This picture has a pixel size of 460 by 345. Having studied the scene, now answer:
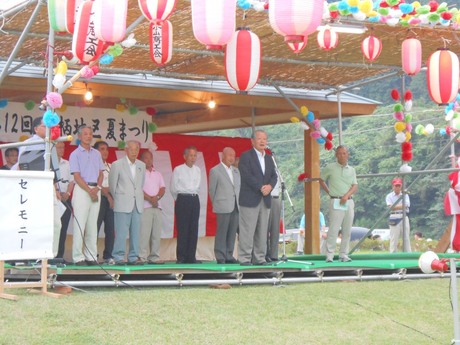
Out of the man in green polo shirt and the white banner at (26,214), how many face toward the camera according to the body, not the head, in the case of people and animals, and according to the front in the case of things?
2

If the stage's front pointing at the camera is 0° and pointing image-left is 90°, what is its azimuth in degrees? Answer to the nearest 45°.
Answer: approximately 315°

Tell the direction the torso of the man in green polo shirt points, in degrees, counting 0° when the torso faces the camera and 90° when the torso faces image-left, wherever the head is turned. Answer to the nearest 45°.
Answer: approximately 0°

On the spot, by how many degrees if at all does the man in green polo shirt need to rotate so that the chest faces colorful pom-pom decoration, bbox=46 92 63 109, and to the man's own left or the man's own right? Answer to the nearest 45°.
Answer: approximately 45° to the man's own right

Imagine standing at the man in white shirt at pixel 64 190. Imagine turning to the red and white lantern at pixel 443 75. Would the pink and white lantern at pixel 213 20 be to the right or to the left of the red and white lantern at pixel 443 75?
right

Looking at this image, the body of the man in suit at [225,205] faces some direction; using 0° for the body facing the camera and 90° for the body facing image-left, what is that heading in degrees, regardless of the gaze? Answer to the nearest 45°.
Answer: approximately 315°
